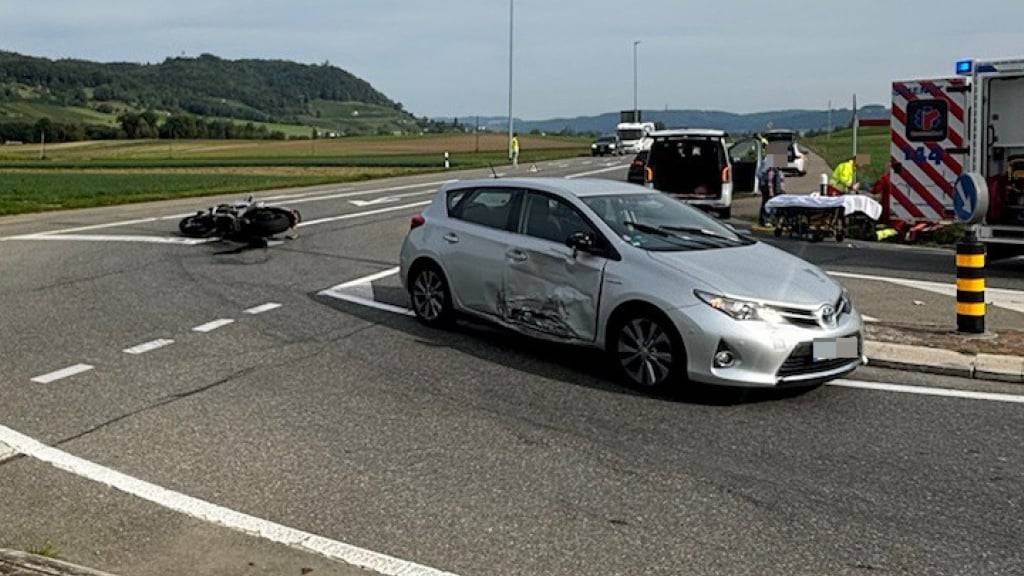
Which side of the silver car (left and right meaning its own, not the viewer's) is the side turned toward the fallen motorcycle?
back

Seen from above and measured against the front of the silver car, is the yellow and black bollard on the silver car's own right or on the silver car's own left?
on the silver car's own left

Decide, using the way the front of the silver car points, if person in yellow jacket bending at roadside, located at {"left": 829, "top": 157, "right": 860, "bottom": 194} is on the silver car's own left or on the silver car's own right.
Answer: on the silver car's own left

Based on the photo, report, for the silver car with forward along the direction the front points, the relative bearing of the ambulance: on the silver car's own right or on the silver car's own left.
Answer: on the silver car's own left

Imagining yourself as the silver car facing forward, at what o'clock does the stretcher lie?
The stretcher is roughly at 8 o'clock from the silver car.

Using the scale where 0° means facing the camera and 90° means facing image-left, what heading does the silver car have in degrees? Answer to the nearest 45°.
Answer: approximately 315°

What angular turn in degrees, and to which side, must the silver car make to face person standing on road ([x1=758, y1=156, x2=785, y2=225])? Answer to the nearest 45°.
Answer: approximately 135° to its left

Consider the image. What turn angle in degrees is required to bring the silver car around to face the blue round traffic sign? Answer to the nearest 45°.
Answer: approximately 90° to its left

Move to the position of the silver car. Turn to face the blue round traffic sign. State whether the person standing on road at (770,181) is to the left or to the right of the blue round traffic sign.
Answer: left
